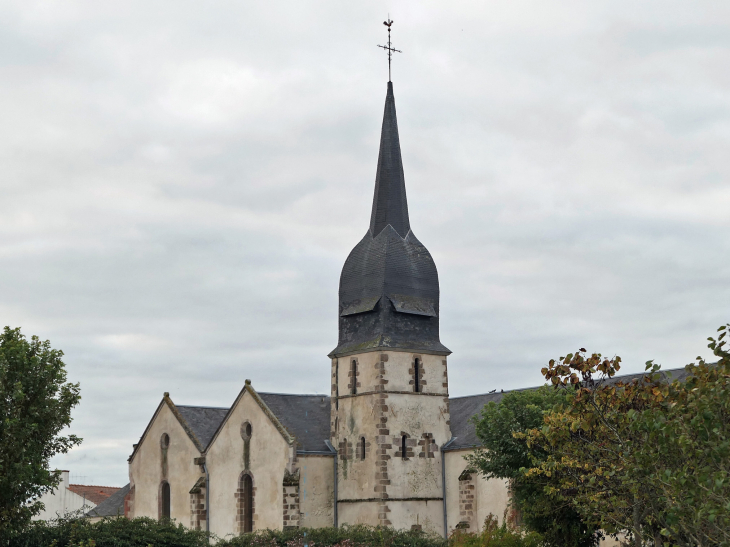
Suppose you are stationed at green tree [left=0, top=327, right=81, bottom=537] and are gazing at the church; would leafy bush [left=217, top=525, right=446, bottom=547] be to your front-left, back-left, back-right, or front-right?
front-right
